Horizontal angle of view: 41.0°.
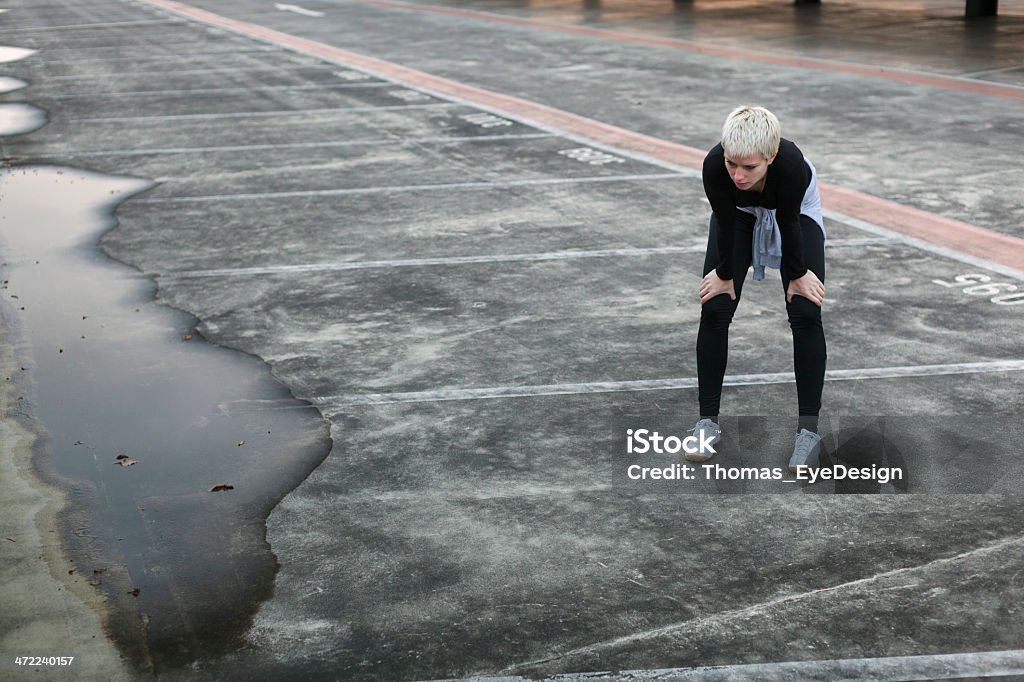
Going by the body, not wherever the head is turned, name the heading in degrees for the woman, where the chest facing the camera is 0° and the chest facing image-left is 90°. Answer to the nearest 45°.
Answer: approximately 0°
